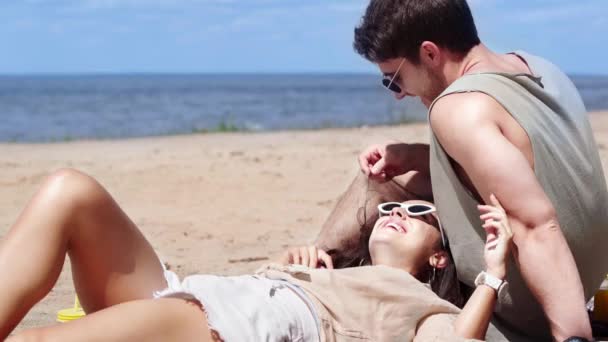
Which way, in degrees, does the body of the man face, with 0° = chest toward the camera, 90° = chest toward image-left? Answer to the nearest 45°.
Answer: approximately 135°
